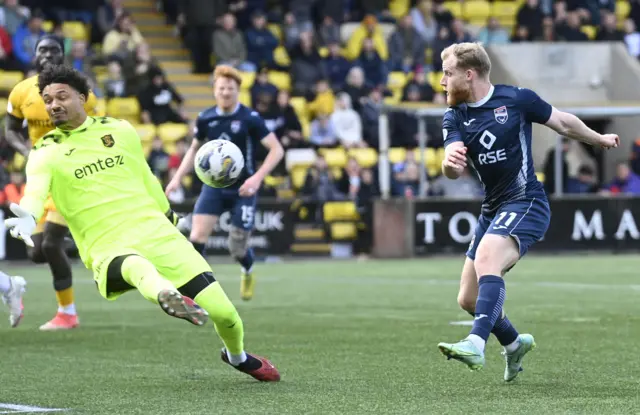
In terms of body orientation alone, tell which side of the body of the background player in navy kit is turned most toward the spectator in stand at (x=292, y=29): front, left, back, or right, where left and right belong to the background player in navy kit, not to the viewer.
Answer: back

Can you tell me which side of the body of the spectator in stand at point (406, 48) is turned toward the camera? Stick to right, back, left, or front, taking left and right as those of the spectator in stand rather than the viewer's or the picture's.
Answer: front

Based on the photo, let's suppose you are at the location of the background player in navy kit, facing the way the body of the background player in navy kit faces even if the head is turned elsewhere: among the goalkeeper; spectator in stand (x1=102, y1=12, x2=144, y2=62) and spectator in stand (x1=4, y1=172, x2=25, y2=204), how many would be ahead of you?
1

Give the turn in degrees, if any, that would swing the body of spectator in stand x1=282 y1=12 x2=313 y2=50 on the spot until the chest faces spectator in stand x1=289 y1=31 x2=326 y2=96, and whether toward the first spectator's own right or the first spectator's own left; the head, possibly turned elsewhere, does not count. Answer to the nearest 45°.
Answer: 0° — they already face them

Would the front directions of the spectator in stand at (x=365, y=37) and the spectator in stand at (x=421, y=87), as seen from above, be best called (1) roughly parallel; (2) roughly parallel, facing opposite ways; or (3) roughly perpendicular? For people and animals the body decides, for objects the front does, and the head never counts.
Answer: roughly parallel

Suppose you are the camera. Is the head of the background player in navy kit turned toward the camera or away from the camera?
toward the camera

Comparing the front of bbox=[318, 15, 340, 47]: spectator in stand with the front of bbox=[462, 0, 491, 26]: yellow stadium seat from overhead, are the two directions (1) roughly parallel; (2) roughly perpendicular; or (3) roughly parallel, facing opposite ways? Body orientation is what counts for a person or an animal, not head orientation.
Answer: roughly parallel

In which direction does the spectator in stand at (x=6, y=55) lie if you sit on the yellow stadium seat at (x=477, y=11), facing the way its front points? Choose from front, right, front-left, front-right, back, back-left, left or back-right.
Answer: front-right

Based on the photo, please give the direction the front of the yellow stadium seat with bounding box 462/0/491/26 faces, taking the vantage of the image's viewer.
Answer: facing the viewer

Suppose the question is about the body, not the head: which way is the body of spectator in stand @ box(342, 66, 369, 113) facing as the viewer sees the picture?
toward the camera

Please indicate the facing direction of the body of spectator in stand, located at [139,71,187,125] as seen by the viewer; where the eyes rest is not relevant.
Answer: toward the camera

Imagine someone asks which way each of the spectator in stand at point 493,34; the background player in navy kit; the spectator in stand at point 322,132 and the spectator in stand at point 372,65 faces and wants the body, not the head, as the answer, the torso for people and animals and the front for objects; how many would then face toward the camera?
4

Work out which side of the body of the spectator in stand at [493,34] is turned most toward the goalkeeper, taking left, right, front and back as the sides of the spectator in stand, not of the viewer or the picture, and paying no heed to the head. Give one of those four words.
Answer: front

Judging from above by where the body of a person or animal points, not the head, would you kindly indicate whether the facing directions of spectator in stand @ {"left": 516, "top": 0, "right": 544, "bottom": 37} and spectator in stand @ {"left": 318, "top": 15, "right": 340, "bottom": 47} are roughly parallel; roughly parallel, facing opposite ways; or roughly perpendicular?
roughly parallel
